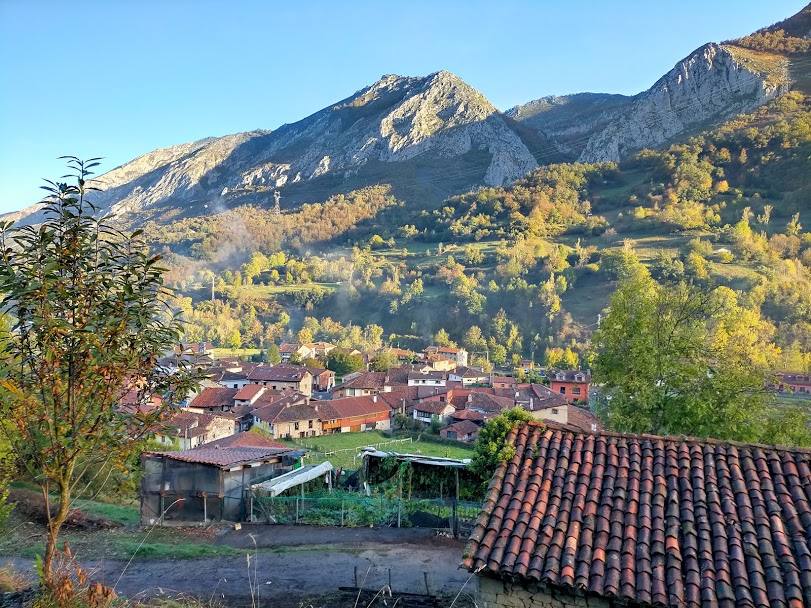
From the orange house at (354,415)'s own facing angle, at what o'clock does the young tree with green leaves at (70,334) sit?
The young tree with green leaves is roughly at 12 o'clock from the orange house.

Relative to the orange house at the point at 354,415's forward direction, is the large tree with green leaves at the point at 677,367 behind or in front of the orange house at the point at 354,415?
in front

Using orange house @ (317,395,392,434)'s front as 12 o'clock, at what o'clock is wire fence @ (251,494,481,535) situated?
The wire fence is roughly at 12 o'clock from the orange house.

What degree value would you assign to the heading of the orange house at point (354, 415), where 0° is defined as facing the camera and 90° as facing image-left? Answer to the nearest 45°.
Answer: approximately 0°

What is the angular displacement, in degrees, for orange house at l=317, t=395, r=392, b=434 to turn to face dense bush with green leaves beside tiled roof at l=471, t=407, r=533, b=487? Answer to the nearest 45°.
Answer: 0° — it already faces it

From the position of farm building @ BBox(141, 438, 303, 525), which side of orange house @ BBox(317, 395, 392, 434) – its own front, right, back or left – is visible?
front
